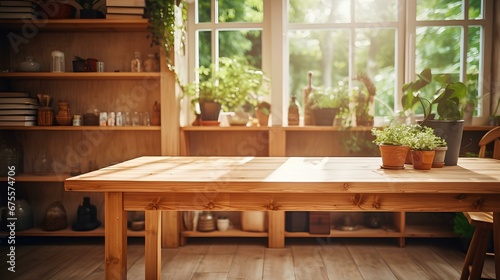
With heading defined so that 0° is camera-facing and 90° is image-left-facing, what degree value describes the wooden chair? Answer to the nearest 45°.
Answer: approximately 45°

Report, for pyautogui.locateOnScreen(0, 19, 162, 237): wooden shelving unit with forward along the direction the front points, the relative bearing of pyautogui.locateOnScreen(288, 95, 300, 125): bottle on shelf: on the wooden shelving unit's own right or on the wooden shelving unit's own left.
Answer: on the wooden shelving unit's own left

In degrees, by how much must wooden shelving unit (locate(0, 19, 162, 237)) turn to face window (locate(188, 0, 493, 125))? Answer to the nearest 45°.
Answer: approximately 45° to its left

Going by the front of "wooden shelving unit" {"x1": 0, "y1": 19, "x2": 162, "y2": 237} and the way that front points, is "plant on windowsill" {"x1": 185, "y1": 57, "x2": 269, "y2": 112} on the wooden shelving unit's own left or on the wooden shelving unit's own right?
on the wooden shelving unit's own left

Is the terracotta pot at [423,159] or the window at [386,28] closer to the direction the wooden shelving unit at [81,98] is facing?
the terracotta pot
